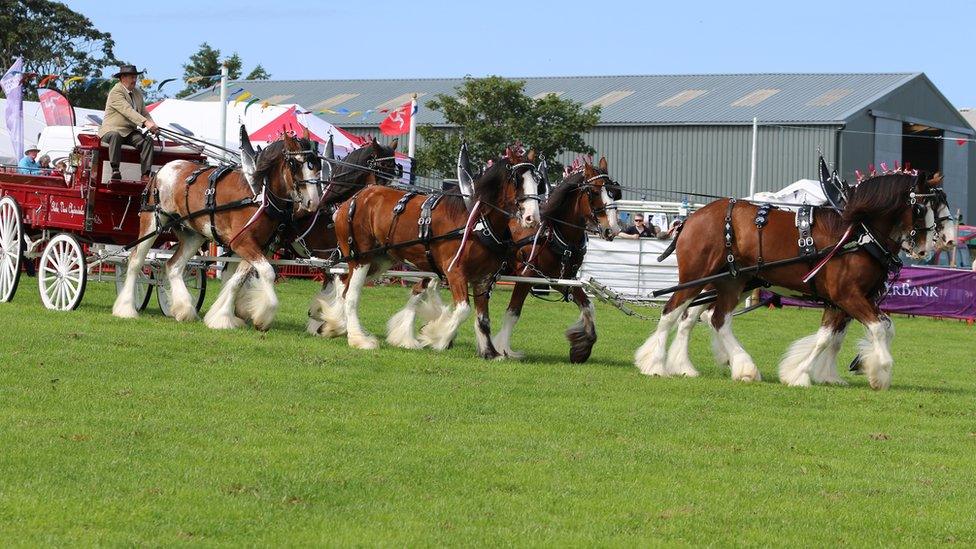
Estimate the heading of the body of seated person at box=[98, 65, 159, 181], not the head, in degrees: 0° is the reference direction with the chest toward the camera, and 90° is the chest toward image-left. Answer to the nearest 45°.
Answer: approximately 315°

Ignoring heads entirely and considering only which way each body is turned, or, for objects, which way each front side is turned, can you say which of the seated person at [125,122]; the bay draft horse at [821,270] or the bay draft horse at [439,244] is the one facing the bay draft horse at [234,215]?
the seated person

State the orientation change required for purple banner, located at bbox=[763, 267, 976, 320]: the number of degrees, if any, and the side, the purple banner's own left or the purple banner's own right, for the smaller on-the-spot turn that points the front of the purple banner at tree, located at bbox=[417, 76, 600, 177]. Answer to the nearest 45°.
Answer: approximately 135° to the purple banner's own right

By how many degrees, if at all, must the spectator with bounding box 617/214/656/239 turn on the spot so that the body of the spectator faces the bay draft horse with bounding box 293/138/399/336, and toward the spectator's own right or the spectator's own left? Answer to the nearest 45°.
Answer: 0° — they already face it

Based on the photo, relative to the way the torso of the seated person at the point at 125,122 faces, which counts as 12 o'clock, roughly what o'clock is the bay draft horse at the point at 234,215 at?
The bay draft horse is roughly at 12 o'clock from the seated person.

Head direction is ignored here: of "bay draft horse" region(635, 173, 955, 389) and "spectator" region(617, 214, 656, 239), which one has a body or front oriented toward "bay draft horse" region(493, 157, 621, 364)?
the spectator

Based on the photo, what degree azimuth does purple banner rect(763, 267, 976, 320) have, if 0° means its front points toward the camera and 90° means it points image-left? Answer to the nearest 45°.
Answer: approximately 0°

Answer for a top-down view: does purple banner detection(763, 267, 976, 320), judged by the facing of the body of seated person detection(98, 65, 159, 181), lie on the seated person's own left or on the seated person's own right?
on the seated person's own left

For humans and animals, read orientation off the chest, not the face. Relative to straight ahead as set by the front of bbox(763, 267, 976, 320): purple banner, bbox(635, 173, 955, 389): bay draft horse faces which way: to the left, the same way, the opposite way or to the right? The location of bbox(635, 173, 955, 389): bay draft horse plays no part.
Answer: to the left

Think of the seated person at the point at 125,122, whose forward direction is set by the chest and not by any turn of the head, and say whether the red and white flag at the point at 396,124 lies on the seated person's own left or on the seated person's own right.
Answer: on the seated person's own left

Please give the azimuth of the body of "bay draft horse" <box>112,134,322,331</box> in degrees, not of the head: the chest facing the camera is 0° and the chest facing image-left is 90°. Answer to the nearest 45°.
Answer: approximately 315°

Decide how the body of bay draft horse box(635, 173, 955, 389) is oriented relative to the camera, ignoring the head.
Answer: to the viewer's right

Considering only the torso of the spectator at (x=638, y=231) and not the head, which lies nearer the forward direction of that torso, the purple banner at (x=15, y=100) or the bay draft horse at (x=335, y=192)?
the bay draft horse

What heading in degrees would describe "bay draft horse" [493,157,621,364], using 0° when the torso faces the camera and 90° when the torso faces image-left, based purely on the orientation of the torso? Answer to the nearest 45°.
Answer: approximately 315°

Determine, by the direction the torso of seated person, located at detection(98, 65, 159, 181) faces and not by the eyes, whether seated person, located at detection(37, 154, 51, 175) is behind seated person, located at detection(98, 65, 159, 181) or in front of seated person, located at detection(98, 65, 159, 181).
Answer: behind
